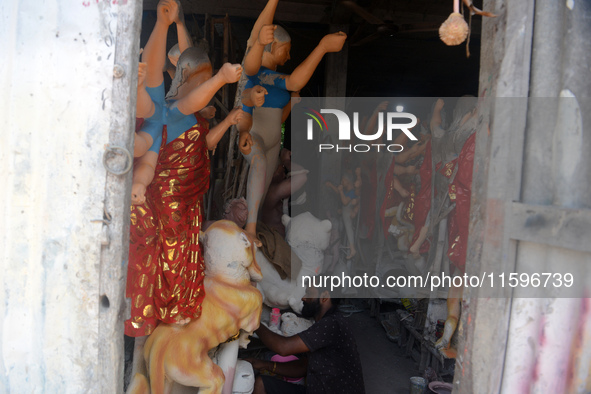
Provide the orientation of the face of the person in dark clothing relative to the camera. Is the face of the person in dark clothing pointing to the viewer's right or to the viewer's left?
to the viewer's left

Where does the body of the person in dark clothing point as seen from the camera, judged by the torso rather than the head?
to the viewer's left

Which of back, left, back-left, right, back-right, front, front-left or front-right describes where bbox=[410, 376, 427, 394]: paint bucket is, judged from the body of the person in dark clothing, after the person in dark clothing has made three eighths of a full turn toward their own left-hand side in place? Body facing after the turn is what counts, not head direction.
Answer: left
